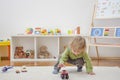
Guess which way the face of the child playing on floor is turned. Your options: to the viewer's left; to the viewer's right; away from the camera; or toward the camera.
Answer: toward the camera

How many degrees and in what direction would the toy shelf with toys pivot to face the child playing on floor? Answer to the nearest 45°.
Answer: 0° — it already faces them

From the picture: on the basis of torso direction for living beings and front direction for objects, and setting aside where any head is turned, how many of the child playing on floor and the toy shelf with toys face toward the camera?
2

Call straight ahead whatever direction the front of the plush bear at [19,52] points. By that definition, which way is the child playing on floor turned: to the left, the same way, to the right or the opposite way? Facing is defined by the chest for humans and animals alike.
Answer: the same way

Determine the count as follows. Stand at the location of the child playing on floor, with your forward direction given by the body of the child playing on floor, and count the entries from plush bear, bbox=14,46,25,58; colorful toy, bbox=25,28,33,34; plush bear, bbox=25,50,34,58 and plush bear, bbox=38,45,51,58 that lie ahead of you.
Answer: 0

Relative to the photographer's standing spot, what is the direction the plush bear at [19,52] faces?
facing the viewer

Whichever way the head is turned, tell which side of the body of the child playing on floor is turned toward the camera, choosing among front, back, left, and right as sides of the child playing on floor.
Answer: front

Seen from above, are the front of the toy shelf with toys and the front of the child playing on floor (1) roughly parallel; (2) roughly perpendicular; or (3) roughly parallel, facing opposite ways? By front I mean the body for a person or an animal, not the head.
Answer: roughly parallel

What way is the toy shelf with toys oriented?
toward the camera

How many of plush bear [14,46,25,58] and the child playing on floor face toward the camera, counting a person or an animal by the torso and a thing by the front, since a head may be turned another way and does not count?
2

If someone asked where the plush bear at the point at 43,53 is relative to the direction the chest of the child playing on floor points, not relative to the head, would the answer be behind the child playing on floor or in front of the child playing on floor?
behind

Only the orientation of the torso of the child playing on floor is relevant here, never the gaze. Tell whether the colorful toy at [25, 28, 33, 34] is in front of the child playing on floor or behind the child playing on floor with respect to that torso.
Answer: behind

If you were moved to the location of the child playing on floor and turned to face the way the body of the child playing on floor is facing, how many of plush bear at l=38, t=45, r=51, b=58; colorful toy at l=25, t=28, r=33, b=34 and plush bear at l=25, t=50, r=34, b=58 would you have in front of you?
0
